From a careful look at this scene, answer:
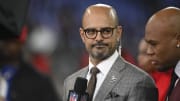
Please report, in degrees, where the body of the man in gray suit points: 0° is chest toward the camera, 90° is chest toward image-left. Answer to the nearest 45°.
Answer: approximately 45°
